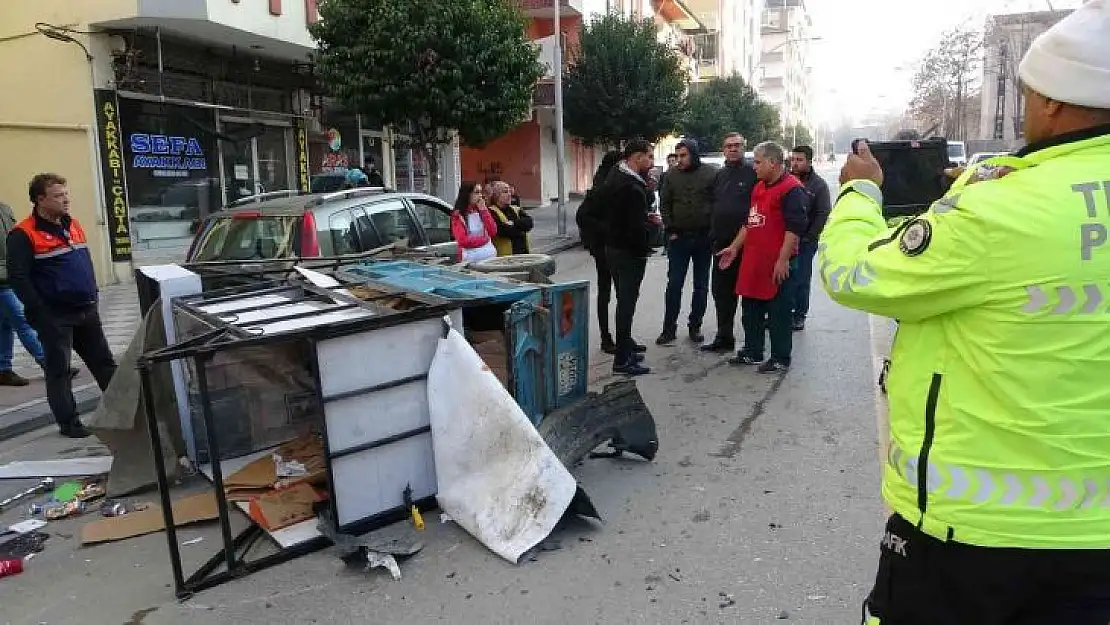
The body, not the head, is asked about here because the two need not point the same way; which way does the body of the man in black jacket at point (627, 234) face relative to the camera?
to the viewer's right

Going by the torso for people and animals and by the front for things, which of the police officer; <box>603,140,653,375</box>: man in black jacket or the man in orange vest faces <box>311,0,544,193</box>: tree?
the police officer

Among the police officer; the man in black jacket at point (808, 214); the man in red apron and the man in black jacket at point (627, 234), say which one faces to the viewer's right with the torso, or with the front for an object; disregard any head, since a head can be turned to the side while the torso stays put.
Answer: the man in black jacket at point (627, 234)

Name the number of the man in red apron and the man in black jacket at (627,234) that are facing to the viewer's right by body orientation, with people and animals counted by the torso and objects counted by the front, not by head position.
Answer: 1

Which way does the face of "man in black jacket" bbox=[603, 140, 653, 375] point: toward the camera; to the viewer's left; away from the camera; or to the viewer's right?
to the viewer's right

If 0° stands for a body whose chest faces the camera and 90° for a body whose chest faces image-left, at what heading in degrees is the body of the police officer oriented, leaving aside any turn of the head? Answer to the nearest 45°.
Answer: approximately 135°

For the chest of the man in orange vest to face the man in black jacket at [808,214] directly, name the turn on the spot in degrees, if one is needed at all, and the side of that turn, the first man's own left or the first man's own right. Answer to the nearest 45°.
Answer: approximately 45° to the first man's own left

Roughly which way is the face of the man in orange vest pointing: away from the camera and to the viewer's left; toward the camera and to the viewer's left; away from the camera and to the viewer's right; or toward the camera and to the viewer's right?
toward the camera and to the viewer's right

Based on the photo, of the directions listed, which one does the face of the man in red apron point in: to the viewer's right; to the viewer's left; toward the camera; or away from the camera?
to the viewer's left

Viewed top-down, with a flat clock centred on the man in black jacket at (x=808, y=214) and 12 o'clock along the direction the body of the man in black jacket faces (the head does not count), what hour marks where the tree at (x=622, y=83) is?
The tree is roughly at 4 o'clock from the man in black jacket.

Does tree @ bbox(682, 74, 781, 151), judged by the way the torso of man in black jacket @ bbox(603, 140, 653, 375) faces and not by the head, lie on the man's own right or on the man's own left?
on the man's own left
